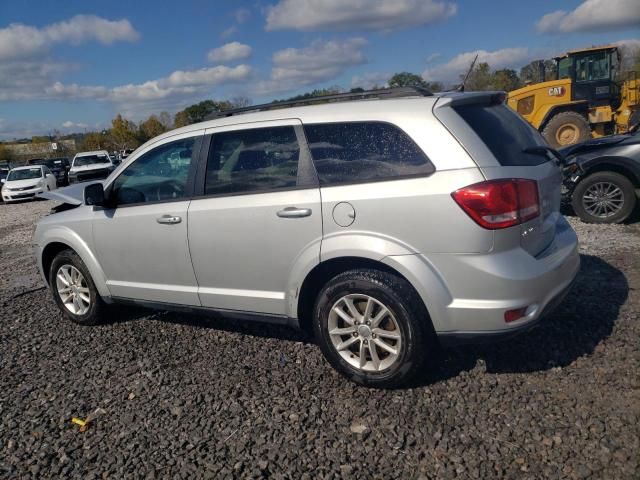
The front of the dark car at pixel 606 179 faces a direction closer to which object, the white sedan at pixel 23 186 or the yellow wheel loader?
the white sedan

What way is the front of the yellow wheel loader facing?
to the viewer's right

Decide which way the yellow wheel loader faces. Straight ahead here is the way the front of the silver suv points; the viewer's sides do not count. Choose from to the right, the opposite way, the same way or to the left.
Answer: the opposite way

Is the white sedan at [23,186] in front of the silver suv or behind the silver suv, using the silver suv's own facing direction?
in front

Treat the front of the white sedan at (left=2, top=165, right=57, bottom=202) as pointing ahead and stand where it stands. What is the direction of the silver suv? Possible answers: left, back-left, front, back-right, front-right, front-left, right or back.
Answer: front-left

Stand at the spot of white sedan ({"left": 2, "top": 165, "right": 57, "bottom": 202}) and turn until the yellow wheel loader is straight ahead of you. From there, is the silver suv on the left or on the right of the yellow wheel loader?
right

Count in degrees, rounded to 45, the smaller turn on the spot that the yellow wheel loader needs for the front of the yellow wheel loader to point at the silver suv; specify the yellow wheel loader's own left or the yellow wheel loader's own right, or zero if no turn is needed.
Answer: approximately 90° to the yellow wheel loader's own right

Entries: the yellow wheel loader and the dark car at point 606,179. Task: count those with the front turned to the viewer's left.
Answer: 1

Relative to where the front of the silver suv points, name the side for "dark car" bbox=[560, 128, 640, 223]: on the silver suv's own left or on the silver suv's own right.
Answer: on the silver suv's own right

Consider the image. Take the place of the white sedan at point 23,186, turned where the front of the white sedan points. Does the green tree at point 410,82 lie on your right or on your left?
on your left

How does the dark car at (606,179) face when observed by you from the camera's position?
facing to the left of the viewer

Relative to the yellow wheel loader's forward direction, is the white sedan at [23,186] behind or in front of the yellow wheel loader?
behind

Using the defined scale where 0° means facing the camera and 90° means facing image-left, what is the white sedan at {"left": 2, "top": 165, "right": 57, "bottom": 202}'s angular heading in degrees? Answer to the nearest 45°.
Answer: approximately 45°

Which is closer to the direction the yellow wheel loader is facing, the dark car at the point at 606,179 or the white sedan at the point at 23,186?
the dark car

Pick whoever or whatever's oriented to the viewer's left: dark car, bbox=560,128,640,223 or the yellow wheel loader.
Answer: the dark car

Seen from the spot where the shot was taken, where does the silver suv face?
facing away from the viewer and to the left of the viewer

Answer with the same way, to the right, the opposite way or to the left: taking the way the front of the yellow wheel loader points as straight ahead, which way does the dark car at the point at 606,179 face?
the opposite way

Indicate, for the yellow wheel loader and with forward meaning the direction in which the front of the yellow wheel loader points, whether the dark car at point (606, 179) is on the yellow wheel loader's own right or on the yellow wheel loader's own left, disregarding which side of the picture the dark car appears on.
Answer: on the yellow wheel loader's own right
